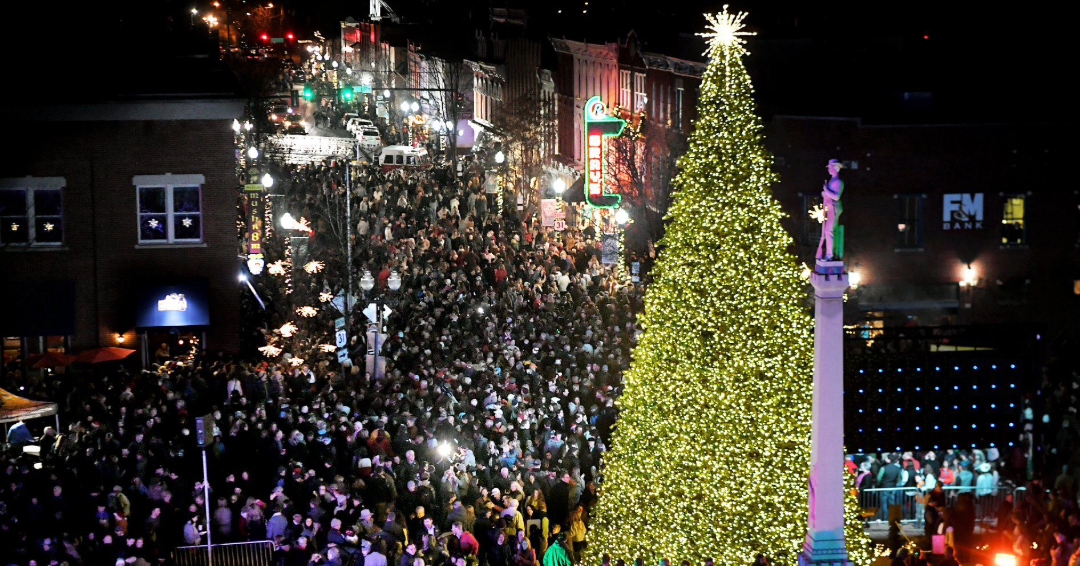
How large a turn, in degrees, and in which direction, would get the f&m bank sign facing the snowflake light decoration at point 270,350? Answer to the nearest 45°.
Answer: approximately 45° to its right

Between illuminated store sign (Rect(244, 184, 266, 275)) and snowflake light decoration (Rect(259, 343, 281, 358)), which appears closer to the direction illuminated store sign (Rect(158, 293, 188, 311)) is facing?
the snowflake light decoration

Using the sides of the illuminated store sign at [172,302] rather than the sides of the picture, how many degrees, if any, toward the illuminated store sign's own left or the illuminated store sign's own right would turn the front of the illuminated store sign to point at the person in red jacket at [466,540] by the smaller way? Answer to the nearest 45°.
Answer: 0° — it already faces them

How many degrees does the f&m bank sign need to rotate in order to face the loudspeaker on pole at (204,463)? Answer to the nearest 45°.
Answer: approximately 45° to its right

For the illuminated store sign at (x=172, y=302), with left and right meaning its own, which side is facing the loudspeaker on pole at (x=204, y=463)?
front

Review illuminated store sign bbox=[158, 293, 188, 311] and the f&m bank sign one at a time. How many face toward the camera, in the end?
2

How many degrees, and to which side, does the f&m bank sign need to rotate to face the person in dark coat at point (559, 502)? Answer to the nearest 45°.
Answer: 0° — it already faces them

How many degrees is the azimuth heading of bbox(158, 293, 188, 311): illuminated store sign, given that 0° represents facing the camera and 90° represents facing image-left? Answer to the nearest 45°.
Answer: approximately 0°

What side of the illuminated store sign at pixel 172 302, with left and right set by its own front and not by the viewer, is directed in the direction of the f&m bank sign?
left

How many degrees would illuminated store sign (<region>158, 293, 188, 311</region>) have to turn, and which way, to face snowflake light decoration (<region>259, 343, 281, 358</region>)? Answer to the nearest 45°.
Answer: approximately 90° to its left

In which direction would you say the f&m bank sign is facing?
toward the camera

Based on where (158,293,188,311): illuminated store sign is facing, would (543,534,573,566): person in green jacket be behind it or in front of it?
in front
